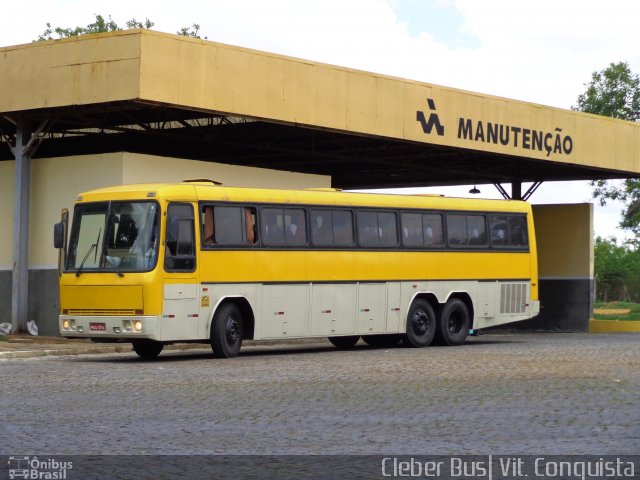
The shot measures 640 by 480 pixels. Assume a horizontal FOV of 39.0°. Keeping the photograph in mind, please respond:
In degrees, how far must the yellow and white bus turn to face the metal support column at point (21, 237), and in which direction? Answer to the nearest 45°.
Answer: approximately 90° to its right

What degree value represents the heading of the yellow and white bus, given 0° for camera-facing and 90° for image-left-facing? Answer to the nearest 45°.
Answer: approximately 45°
